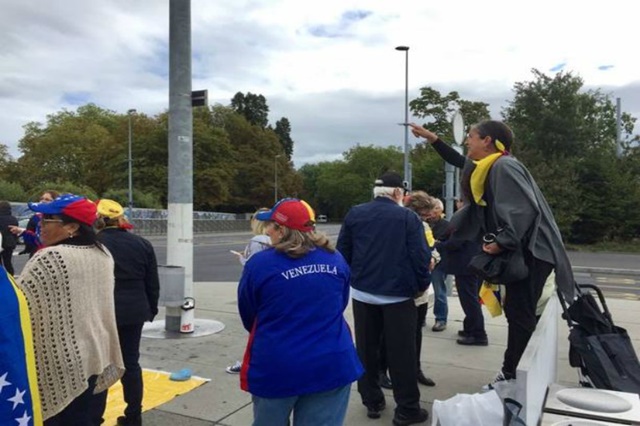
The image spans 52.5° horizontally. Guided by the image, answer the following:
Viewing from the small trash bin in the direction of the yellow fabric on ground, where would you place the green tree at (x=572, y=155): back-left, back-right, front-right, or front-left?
back-left

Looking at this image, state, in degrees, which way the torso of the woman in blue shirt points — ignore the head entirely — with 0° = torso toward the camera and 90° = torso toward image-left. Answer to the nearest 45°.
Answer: approximately 135°

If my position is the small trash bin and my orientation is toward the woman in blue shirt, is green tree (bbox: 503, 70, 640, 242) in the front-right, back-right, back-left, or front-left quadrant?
back-left

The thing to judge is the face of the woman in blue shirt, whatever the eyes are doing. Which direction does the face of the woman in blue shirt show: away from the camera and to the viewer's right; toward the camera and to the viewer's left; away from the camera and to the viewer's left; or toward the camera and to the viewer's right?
away from the camera and to the viewer's left
